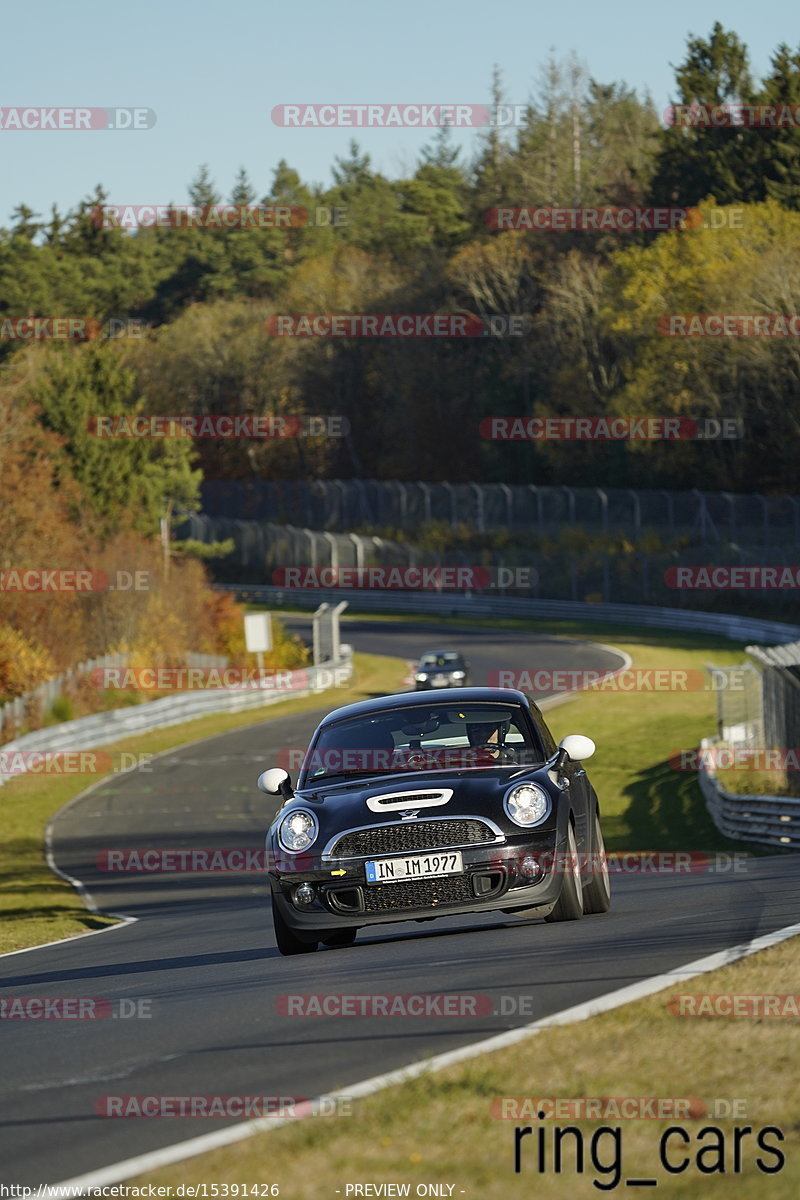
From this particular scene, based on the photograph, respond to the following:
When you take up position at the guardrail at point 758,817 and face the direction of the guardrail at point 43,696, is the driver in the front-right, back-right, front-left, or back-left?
back-left

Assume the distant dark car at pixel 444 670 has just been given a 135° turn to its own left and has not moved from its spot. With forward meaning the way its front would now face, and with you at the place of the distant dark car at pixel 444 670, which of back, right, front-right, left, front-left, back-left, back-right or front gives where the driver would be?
back-right

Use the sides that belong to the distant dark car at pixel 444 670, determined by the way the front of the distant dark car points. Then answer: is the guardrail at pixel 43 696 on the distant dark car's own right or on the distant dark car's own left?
on the distant dark car's own right

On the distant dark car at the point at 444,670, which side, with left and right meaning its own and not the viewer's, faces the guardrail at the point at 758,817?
front

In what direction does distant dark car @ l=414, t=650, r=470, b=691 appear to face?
toward the camera
